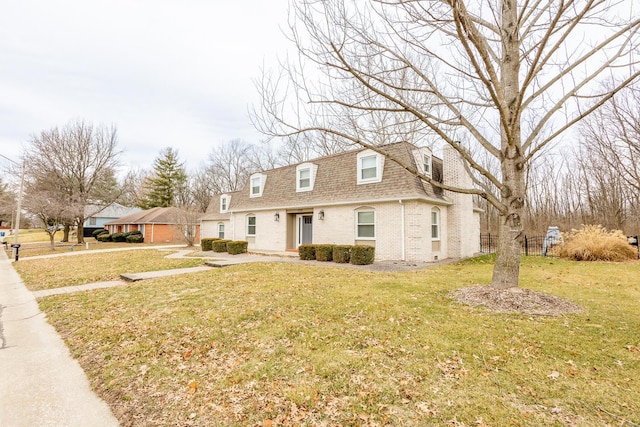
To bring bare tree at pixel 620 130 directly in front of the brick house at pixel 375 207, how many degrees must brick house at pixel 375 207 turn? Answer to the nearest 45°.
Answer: approximately 135° to its left

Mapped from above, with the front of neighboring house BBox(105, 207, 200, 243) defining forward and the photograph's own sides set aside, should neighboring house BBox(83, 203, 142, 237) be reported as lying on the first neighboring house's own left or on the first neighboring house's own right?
on the first neighboring house's own right

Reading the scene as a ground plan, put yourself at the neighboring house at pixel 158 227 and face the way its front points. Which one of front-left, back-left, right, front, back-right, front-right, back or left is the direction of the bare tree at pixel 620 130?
left

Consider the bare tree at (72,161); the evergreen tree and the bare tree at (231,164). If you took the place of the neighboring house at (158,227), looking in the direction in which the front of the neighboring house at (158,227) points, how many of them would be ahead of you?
1

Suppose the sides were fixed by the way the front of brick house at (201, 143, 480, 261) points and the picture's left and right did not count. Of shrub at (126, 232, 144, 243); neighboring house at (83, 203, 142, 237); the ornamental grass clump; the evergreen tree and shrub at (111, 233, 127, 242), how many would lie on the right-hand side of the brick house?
4

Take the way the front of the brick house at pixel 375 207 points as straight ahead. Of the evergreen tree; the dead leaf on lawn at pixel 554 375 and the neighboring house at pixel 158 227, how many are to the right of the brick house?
2

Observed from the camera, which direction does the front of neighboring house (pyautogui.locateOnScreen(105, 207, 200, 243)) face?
facing the viewer and to the left of the viewer

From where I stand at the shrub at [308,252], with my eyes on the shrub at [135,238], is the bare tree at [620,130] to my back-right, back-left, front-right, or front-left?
back-right

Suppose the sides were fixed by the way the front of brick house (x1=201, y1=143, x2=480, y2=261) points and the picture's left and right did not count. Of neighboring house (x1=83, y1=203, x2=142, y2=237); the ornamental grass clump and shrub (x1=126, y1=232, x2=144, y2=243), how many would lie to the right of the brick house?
2

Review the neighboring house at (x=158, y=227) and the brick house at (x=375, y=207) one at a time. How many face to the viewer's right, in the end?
0

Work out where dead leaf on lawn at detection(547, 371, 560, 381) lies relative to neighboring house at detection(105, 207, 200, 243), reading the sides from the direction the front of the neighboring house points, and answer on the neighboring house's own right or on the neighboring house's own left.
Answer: on the neighboring house's own left

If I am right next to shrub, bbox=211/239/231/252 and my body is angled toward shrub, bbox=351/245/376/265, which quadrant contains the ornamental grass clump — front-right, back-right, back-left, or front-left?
front-left

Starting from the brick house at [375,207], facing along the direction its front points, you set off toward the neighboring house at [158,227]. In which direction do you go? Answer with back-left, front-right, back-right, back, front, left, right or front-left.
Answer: right

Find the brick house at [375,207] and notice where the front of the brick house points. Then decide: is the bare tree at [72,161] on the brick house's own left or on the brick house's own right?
on the brick house's own right

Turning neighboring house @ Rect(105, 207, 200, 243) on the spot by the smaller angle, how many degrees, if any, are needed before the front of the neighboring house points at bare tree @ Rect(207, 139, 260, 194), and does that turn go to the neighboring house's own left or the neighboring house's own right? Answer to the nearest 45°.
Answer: approximately 180°
